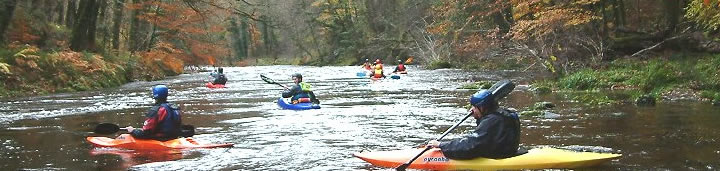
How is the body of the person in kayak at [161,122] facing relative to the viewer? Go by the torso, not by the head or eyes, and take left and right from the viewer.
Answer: facing away from the viewer and to the left of the viewer

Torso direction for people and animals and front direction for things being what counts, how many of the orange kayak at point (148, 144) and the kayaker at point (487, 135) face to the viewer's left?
2

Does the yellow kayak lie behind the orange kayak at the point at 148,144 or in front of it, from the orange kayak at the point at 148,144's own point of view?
behind

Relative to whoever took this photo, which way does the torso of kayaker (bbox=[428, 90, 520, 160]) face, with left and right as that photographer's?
facing to the left of the viewer

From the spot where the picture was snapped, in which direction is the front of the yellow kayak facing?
facing to the left of the viewer

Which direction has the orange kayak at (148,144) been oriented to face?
to the viewer's left

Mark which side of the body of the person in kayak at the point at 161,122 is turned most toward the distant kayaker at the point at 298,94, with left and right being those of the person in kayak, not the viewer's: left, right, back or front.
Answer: right

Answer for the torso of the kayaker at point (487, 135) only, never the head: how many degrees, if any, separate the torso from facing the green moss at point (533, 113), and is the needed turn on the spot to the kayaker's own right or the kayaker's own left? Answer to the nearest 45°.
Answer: approximately 90° to the kayaker's own right
